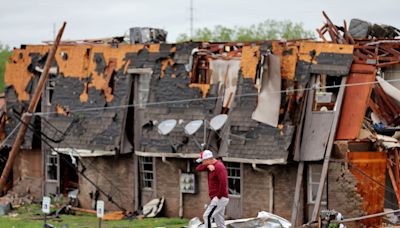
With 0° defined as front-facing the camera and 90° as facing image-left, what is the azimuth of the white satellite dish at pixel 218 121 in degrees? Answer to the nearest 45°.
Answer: approximately 45°

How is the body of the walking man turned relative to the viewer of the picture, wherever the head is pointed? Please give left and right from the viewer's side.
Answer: facing to the left of the viewer

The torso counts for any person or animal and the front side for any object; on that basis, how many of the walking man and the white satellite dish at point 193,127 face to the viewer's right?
0

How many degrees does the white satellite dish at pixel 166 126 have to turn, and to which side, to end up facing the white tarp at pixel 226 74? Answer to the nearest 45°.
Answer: approximately 135° to its left

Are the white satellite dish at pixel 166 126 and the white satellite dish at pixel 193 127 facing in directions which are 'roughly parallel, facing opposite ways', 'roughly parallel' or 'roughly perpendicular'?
roughly parallel

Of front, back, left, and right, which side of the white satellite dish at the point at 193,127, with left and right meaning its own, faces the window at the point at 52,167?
right

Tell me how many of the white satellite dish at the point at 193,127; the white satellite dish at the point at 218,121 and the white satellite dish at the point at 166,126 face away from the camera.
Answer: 0

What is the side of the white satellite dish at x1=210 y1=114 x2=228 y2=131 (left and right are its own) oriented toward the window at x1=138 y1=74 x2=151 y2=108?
right

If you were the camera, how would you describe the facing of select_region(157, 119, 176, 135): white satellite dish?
facing the viewer and to the left of the viewer

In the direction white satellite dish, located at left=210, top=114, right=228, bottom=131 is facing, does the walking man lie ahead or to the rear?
ahead

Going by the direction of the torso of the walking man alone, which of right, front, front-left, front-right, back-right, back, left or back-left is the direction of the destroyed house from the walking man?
right

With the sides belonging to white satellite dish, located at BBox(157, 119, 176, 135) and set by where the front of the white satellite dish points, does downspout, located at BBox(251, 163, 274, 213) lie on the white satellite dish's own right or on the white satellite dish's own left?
on the white satellite dish's own left

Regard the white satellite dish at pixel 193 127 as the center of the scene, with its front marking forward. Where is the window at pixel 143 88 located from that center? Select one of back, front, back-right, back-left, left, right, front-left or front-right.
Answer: right
